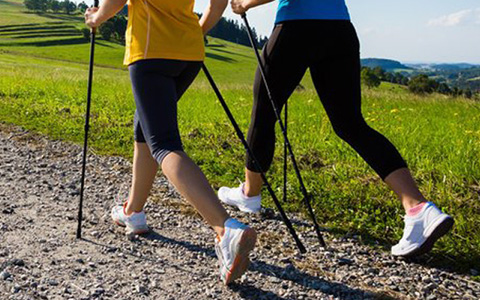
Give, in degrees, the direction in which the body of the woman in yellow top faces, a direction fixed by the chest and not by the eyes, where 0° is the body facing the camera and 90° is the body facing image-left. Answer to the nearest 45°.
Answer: approximately 135°

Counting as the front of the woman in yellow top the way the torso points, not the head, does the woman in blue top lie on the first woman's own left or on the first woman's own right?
on the first woman's own right

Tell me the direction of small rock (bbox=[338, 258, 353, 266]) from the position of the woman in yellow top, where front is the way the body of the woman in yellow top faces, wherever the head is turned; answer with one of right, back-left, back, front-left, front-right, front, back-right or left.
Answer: back-right
